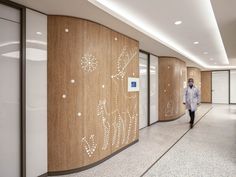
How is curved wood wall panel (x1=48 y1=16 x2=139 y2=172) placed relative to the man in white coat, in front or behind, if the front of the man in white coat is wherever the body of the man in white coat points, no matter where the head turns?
in front

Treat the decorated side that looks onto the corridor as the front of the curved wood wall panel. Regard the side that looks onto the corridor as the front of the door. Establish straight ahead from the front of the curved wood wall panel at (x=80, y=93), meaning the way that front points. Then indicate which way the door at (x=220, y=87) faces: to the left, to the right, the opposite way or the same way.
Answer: to the right

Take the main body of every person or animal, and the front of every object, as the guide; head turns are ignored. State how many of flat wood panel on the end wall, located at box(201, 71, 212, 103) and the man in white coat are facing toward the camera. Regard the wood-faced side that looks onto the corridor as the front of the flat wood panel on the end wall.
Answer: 2

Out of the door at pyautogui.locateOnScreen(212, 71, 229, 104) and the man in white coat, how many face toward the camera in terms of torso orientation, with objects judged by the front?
2

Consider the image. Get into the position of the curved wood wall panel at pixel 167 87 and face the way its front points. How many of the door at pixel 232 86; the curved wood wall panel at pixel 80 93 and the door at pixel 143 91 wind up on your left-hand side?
1

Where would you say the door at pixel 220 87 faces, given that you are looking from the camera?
facing the viewer

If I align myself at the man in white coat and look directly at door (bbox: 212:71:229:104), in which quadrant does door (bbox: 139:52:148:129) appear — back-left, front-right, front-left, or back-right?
back-left

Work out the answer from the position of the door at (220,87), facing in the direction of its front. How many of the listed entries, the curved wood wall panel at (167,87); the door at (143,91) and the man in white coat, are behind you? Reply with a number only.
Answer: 0

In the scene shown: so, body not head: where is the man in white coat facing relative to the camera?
toward the camera

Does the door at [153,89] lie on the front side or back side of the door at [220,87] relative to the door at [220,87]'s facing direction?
on the front side

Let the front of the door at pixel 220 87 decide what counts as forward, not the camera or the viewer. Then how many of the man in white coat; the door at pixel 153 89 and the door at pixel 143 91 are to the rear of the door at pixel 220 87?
0

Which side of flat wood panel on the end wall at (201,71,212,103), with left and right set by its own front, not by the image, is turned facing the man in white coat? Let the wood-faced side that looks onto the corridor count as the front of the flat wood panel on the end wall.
front

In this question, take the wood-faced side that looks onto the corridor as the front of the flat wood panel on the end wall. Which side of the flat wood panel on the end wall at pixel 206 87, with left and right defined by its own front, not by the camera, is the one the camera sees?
front

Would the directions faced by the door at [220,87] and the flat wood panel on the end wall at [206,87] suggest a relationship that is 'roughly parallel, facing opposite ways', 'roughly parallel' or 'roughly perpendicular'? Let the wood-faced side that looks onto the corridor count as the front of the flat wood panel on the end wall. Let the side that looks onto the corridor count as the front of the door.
roughly parallel

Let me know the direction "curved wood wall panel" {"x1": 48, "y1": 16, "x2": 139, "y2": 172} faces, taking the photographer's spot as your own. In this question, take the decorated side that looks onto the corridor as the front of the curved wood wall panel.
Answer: facing the viewer and to the right of the viewer

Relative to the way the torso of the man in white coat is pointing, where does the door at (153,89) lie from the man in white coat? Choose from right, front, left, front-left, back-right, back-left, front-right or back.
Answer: right

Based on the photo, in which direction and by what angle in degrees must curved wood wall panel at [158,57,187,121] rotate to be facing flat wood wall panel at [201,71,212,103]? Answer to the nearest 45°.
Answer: approximately 135° to its left

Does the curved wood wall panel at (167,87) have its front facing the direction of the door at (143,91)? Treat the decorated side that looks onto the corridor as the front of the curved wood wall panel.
no

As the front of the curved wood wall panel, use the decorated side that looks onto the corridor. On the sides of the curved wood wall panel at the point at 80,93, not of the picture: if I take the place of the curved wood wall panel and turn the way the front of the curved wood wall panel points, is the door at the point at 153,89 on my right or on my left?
on my left

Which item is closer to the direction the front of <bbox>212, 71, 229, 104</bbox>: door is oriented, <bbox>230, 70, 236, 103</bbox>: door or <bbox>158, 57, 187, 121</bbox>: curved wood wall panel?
the curved wood wall panel
